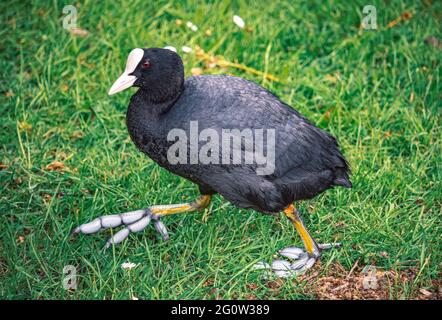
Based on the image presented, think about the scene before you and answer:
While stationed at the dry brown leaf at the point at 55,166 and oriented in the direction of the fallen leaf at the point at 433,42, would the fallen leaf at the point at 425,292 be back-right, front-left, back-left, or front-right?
front-right

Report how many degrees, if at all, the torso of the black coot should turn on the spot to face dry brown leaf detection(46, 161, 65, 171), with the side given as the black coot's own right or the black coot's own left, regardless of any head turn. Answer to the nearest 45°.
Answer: approximately 45° to the black coot's own right

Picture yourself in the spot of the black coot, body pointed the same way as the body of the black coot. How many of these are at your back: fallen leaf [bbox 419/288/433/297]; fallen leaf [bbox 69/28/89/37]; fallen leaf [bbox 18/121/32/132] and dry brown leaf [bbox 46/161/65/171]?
1

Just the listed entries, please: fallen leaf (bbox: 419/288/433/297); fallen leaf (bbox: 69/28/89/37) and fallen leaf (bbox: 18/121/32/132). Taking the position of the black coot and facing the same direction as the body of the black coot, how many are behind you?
1

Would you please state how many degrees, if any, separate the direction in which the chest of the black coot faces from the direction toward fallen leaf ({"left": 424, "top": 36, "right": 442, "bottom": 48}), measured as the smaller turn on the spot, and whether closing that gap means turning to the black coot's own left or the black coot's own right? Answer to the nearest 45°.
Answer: approximately 135° to the black coot's own right

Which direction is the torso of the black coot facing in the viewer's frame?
to the viewer's left

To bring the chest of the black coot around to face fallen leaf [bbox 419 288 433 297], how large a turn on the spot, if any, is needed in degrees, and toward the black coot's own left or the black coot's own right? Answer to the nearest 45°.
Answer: approximately 180°

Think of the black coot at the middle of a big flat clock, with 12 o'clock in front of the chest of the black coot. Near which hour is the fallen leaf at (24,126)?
The fallen leaf is roughly at 1 o'clock from the black coot.

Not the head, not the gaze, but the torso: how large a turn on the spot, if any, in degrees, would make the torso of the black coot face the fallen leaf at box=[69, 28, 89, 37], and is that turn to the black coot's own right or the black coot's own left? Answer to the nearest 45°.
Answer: approximately 45° to the black coot's own right

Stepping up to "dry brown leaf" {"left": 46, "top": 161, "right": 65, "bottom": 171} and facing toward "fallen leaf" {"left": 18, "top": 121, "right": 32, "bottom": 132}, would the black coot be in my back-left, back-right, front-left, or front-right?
back-right
